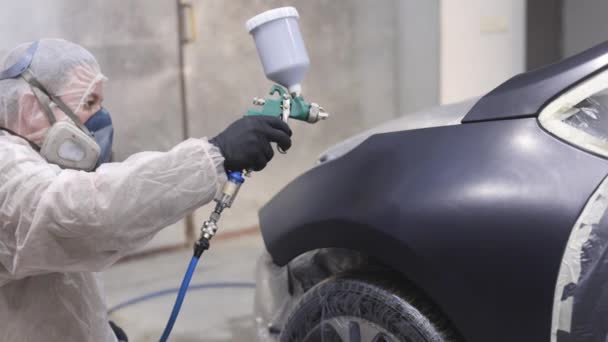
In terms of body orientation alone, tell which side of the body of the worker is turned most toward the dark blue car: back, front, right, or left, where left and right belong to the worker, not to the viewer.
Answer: front

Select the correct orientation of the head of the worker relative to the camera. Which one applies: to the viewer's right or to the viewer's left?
to the viewer's right

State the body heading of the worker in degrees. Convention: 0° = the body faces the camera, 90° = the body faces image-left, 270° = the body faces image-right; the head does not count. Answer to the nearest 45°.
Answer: approximately 270°
